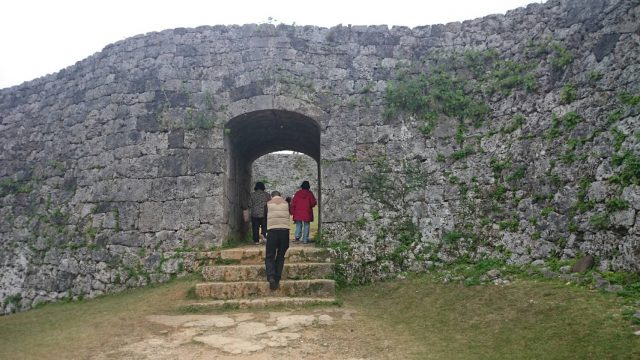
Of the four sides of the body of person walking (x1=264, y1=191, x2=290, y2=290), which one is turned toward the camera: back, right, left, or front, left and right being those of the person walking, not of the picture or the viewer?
back

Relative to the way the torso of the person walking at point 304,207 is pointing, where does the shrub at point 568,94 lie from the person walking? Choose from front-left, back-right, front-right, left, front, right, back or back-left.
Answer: back-right

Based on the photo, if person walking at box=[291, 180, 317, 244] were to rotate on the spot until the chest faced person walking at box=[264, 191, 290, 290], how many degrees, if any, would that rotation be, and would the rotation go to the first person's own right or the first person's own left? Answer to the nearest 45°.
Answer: approximately 180°

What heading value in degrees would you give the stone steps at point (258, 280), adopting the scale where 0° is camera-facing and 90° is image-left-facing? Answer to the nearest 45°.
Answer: approximately 0°

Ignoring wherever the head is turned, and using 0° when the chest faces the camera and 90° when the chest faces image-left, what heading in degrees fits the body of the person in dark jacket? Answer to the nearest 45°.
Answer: approximately 180°

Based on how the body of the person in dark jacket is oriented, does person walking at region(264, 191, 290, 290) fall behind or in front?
behind

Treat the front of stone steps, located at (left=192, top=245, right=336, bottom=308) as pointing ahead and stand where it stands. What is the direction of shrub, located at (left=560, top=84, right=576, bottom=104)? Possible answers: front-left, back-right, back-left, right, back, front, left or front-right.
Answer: left

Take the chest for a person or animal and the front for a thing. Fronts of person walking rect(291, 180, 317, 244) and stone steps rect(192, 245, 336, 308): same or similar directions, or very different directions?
very different directions

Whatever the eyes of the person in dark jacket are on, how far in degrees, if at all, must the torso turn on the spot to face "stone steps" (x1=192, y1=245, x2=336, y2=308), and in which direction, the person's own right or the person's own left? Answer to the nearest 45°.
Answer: approximately 180°

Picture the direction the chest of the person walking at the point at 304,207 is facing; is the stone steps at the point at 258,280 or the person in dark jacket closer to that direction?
the person in dark jacket

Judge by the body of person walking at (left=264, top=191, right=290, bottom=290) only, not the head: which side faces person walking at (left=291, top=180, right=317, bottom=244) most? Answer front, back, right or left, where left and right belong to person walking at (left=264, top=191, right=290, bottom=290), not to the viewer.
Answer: front

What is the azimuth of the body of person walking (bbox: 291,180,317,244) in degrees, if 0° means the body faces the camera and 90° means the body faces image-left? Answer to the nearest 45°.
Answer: approximately 180°
